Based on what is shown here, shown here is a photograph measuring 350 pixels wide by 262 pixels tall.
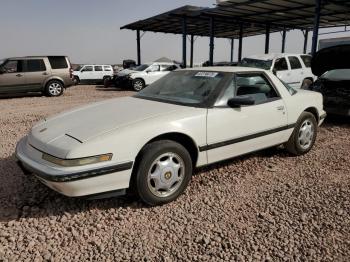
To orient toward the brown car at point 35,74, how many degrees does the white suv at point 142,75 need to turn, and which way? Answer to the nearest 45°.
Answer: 0° — it already faces it

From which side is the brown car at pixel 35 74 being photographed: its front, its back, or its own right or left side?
left

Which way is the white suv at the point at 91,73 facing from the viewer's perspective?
to the viewer's left

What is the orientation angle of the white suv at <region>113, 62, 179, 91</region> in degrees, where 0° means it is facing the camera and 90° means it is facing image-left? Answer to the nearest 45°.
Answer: approximately 45°

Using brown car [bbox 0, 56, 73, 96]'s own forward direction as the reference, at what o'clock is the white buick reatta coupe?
The white buick reatta coupe is roughly at 9 o'clock from the brown car.

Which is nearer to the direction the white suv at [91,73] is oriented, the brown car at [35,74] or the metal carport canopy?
the brown car

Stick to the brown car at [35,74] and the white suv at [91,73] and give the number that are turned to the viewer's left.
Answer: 2

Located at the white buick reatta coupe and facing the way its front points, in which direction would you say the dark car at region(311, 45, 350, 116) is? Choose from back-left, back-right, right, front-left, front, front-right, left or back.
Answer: back

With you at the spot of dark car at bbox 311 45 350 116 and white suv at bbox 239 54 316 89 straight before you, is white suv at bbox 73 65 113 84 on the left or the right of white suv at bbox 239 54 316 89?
left
